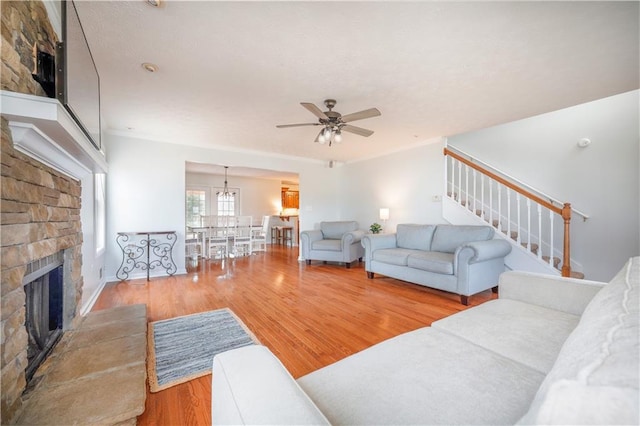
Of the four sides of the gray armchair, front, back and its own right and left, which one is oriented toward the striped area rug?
front

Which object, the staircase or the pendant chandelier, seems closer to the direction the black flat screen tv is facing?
the staircase

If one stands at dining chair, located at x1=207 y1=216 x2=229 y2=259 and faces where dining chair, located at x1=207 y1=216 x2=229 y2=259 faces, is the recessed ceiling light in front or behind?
behind

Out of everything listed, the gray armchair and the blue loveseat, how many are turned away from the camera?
0

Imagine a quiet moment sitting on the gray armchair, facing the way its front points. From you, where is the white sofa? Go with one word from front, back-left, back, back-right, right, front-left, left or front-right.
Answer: front-left

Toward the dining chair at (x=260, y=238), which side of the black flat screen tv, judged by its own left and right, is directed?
left

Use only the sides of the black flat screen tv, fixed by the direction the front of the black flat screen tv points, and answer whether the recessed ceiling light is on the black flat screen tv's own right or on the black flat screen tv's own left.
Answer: on the black flat screen tv's own left

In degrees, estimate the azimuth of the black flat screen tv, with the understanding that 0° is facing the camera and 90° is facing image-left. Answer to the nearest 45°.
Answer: approximately 315°

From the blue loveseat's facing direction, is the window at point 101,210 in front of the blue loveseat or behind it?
in front

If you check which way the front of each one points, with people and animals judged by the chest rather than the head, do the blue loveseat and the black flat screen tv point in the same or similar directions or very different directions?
very different directions

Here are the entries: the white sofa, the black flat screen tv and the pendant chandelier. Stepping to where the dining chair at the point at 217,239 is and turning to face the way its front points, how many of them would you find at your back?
2

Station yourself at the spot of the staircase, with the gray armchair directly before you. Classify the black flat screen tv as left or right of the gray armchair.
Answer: left

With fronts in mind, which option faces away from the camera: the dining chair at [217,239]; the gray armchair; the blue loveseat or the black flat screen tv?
the dining chair

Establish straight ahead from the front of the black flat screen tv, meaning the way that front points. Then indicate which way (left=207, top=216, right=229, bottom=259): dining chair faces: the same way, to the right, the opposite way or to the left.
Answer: to the left

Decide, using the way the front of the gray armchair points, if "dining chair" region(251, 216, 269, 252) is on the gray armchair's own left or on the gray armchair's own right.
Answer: on the gray armchair's own right

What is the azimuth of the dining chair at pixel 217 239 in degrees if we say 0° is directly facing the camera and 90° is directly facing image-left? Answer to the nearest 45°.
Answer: approximately 180°

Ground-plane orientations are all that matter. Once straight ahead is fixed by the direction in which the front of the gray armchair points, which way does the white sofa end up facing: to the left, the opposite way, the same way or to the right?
to the right
